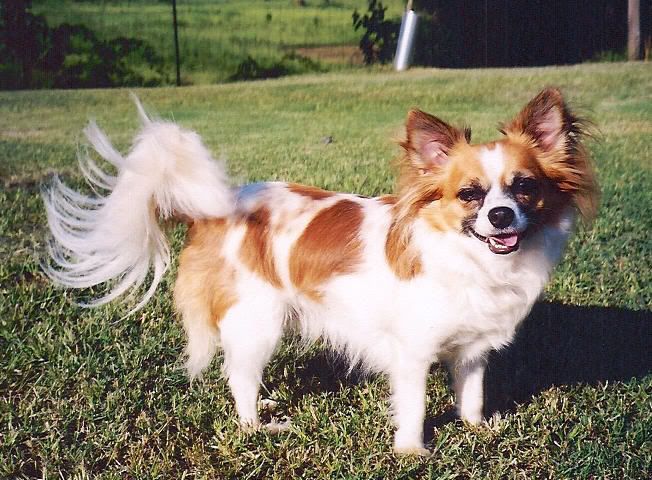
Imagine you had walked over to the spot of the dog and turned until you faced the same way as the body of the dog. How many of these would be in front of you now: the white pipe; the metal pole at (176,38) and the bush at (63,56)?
0

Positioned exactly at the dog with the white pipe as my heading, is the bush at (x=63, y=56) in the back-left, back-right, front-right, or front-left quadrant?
front-left

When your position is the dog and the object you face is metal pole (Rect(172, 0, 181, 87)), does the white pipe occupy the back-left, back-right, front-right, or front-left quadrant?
front-right

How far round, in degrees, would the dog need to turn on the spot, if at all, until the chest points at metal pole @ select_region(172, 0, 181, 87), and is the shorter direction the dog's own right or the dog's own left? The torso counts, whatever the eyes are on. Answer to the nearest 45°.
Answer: approximately 135° to the dog's own left

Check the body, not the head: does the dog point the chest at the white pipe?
no

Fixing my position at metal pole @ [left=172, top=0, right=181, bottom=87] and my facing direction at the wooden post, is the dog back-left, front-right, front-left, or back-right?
front-right

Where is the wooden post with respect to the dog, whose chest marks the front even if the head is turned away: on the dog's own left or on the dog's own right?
on the dog's own left

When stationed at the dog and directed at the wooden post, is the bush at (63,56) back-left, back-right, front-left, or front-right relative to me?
front-left

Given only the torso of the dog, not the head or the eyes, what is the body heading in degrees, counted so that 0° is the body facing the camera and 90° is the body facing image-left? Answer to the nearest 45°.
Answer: approximately 315°

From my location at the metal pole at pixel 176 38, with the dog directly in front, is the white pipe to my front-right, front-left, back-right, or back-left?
front-left

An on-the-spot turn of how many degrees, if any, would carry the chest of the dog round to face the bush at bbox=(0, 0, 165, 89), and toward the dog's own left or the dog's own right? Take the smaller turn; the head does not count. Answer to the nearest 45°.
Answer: approximately 180°
